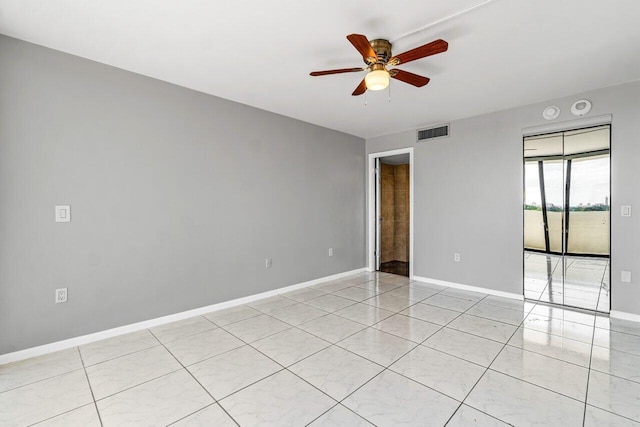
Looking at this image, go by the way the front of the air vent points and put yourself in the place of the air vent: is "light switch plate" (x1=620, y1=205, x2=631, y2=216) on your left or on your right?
on your left

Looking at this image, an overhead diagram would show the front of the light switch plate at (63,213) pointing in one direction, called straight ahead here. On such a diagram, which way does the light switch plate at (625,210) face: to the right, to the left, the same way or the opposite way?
to the right

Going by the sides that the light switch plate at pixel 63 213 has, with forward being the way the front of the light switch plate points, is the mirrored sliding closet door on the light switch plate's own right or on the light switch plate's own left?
on the light switch plate's own left

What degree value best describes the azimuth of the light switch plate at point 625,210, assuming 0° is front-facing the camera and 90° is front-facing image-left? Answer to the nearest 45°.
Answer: approximately 0°

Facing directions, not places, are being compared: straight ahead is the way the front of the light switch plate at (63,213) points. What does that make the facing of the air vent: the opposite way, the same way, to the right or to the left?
to the right

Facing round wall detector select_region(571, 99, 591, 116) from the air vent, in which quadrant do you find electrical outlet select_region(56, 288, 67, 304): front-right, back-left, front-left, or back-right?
back-right

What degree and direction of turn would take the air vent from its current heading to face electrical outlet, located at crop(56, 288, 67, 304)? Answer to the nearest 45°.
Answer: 0° — it already faces it

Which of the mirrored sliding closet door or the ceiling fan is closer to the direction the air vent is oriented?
the ceiling fan
